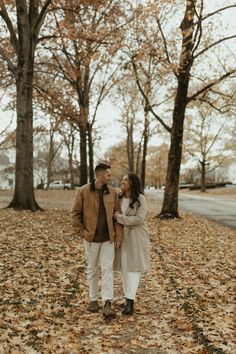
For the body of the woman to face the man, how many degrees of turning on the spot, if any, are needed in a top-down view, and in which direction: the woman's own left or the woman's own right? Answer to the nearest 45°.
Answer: approximately 45° to the woman's own right

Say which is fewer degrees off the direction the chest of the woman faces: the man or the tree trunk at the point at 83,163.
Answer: the man

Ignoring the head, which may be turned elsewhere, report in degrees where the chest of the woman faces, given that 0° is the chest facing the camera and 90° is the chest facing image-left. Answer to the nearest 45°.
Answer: approximately 45°

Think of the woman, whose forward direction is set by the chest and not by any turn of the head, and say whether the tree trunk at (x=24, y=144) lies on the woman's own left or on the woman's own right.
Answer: on the woman's own right

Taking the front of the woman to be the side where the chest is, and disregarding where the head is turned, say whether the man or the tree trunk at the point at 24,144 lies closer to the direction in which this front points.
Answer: the man

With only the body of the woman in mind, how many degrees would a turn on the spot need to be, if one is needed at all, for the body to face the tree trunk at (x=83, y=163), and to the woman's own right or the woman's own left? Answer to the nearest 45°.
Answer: approximately 135° to the woman's own right

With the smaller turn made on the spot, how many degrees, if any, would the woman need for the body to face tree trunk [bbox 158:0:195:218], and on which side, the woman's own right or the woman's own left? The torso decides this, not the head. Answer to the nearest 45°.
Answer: approximately 135° to the woman's own right
